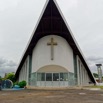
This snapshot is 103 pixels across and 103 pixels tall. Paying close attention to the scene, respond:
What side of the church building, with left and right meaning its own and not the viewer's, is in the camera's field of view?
front
